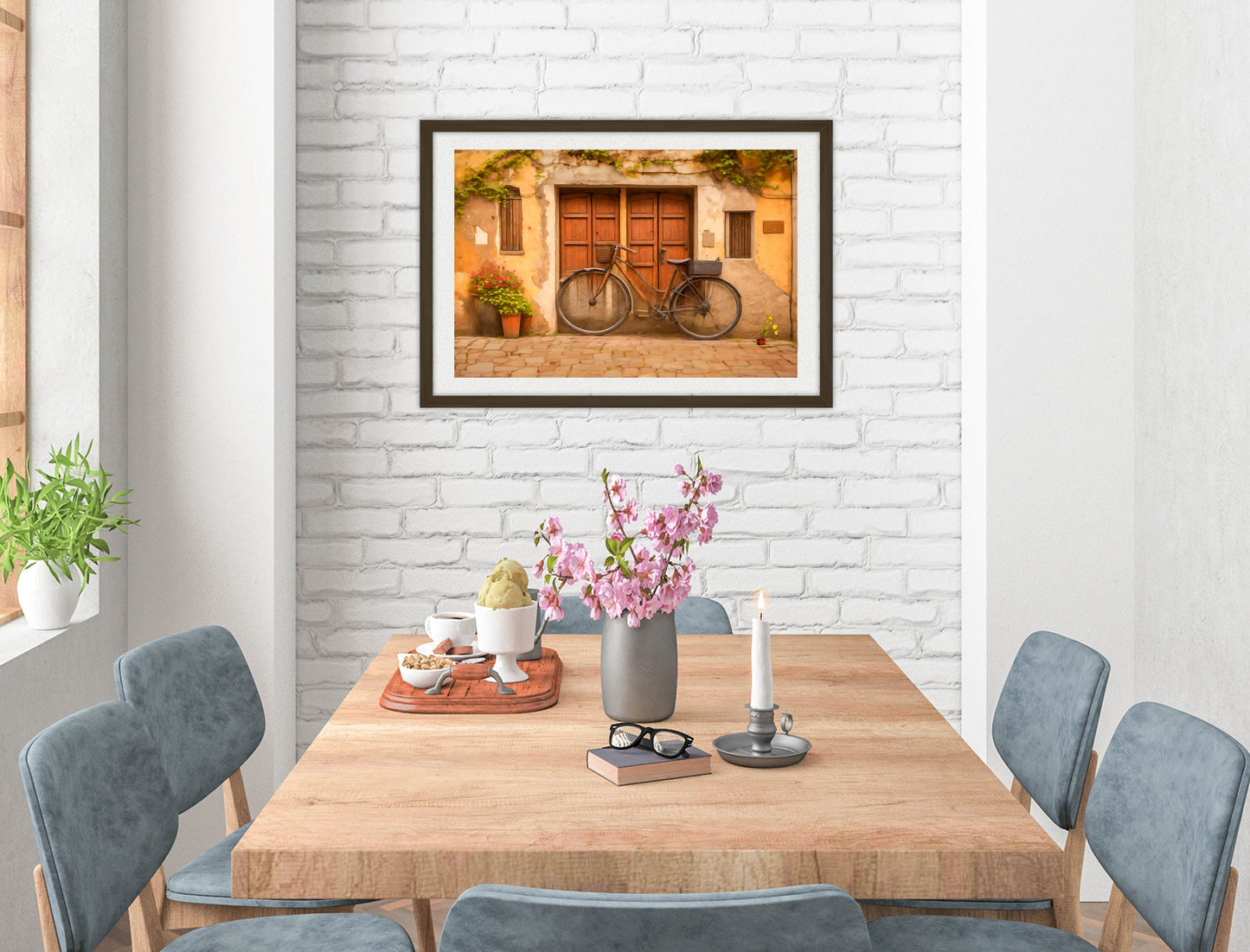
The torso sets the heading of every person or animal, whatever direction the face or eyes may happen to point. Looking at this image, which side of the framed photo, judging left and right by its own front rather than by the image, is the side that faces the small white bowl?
front

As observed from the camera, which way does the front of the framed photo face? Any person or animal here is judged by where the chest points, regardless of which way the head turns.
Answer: facing the viewer

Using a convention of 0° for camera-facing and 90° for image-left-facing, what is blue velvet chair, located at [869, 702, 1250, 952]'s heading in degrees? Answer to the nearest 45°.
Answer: approximately 45°

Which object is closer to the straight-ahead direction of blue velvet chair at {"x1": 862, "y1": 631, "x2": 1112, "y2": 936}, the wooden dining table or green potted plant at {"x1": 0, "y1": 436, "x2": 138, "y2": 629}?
the wooden dining table

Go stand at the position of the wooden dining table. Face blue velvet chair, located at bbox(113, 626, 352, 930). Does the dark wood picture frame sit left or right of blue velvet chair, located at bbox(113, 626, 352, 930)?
right

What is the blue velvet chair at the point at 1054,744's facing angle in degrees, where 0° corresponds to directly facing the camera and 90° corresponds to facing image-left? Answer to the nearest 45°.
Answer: approximately 45°

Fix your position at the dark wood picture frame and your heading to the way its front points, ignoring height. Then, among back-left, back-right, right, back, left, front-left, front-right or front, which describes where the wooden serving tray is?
front

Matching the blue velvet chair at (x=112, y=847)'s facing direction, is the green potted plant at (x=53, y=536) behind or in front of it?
behind

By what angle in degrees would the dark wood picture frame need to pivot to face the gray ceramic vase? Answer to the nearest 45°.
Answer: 0° — it already faces it
